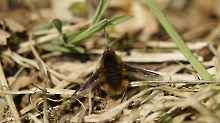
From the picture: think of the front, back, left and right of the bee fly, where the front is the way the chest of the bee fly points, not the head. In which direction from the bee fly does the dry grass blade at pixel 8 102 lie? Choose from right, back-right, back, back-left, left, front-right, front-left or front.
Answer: left

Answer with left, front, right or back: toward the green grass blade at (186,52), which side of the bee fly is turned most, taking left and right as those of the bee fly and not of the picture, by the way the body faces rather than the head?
right

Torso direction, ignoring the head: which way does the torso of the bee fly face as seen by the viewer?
away from the camera
